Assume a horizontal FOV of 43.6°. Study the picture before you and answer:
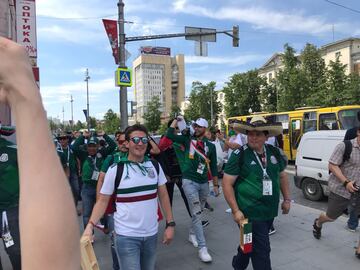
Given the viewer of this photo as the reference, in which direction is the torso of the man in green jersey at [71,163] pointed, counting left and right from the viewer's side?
facing the viewer

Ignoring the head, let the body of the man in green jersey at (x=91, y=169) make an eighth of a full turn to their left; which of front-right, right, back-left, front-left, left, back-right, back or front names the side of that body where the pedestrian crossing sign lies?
back-left

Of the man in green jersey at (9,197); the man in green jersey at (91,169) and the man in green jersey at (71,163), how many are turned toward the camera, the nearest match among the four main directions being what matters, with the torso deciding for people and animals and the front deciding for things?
3

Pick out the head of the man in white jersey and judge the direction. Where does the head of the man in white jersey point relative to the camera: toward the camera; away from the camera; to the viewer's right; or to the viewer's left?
toward the camera

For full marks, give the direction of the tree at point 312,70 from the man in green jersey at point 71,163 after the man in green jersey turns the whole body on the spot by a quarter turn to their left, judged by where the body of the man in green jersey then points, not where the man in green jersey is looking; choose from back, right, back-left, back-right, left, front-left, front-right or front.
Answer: front-left

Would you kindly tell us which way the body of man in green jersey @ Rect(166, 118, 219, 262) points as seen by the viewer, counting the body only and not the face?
toward the camera

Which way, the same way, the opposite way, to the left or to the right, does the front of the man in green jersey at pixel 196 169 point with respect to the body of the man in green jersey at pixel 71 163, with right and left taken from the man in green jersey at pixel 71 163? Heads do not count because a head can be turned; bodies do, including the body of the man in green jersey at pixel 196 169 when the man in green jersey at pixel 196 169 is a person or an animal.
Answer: the same way

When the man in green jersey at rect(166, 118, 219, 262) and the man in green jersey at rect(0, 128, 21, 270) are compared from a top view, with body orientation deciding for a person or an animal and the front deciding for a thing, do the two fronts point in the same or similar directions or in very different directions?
same or similar directions

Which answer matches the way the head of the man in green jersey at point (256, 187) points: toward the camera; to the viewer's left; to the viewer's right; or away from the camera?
toward the camera

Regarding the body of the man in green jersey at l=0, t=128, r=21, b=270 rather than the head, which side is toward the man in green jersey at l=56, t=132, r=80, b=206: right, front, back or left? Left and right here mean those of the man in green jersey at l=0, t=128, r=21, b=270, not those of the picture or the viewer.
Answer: back
